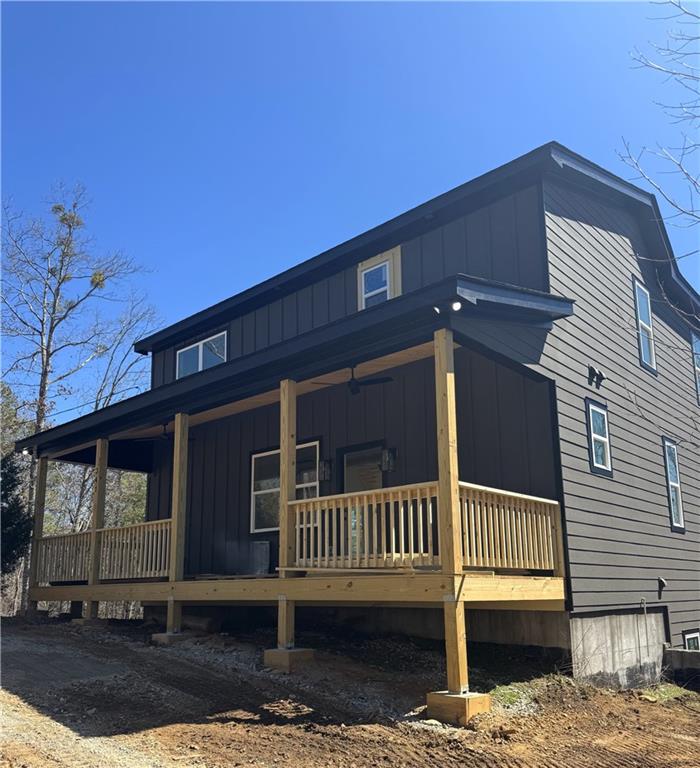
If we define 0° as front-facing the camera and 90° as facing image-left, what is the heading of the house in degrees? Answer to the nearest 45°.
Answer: approximately 45°

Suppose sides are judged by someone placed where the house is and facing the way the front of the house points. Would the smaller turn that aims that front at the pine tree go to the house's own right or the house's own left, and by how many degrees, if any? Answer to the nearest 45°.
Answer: approximately 90° to the house's own right
